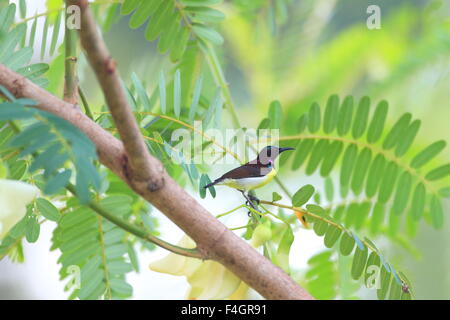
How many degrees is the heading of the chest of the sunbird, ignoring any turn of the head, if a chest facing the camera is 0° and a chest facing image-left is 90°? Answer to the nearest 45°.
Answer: approximately 270°
